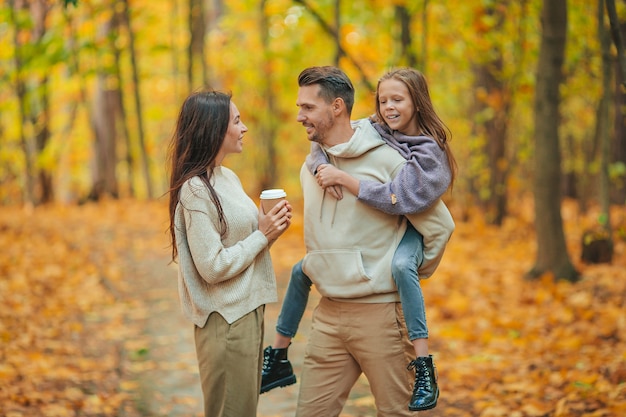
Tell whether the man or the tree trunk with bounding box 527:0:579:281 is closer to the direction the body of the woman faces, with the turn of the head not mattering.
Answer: the man

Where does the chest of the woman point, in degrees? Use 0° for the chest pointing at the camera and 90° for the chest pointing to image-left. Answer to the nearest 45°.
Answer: approximately 270°

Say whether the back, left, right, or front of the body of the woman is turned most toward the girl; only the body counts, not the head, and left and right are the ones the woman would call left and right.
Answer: front

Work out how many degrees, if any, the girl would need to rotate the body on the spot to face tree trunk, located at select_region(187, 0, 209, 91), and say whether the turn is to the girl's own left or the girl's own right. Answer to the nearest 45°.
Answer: approximately 135° to the girl's own right

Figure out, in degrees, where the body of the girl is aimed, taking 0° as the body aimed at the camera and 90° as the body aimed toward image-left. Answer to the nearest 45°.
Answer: approximately 45°

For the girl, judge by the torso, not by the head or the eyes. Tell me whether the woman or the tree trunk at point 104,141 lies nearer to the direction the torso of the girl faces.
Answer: the woman

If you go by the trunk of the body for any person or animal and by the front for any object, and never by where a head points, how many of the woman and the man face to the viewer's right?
1

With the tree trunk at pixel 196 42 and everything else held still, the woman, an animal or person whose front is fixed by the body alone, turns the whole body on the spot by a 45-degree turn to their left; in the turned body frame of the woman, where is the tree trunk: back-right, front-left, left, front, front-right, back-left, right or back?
front-left

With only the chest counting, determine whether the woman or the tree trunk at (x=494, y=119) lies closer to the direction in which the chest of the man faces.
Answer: the woman

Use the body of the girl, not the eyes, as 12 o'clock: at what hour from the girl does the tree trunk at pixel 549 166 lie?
The tree trunk is roughly at 5 o'clock from the girl.

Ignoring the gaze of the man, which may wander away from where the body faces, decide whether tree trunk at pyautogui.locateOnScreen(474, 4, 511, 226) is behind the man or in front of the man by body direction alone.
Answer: behind

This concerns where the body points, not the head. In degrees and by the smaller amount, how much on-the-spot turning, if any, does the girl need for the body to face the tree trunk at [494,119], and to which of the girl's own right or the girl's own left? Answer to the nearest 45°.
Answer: approximately 135° to the girl's own right
